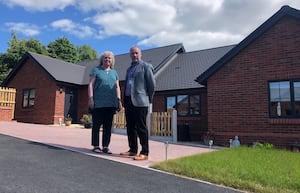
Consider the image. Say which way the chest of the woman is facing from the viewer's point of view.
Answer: toward the camera

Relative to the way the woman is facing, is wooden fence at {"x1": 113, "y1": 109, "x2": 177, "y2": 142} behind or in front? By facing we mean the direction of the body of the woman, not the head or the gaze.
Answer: behind

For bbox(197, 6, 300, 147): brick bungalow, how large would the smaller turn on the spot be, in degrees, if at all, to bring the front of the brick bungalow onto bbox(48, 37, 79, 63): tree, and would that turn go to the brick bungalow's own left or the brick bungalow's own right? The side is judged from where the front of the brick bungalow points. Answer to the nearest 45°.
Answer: approximately 135° to the brick bungalow's own right

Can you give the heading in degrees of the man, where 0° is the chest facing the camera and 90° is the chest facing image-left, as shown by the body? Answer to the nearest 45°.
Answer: approximately 45°

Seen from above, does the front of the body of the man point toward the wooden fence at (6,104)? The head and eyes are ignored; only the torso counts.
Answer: no

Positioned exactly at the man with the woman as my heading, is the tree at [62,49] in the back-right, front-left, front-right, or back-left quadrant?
front-right

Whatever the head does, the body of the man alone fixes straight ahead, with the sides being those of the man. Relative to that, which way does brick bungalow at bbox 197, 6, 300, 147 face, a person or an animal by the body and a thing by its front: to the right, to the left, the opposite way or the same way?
the same way

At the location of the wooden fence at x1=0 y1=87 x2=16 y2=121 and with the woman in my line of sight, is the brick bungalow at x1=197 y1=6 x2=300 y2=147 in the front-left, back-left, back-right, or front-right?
front-left

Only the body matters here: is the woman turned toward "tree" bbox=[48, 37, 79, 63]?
no

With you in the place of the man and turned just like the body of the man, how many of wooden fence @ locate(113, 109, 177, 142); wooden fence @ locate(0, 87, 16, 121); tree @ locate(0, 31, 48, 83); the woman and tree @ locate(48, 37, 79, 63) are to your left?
0

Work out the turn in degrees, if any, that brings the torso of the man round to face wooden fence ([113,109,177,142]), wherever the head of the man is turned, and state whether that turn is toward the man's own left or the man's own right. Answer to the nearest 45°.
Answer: approximately 135° to the man's own right

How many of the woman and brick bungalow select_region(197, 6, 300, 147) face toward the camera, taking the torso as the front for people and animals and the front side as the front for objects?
2

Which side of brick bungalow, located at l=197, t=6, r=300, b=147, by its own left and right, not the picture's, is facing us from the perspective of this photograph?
front

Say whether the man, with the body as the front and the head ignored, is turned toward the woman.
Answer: no

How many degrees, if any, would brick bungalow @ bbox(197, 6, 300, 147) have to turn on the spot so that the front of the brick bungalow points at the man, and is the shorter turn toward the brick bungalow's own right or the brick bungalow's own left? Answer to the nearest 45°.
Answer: approximately 45° to the brick bungalow's own right

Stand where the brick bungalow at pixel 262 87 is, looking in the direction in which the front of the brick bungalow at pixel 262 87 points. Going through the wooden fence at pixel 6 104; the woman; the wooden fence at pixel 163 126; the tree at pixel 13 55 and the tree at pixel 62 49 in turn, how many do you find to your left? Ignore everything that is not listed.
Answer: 0

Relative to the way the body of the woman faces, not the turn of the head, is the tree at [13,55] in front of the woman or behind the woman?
behind

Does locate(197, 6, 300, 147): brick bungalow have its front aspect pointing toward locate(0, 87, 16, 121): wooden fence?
no

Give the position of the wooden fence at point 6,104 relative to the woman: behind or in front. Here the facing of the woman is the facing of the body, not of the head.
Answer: behind
